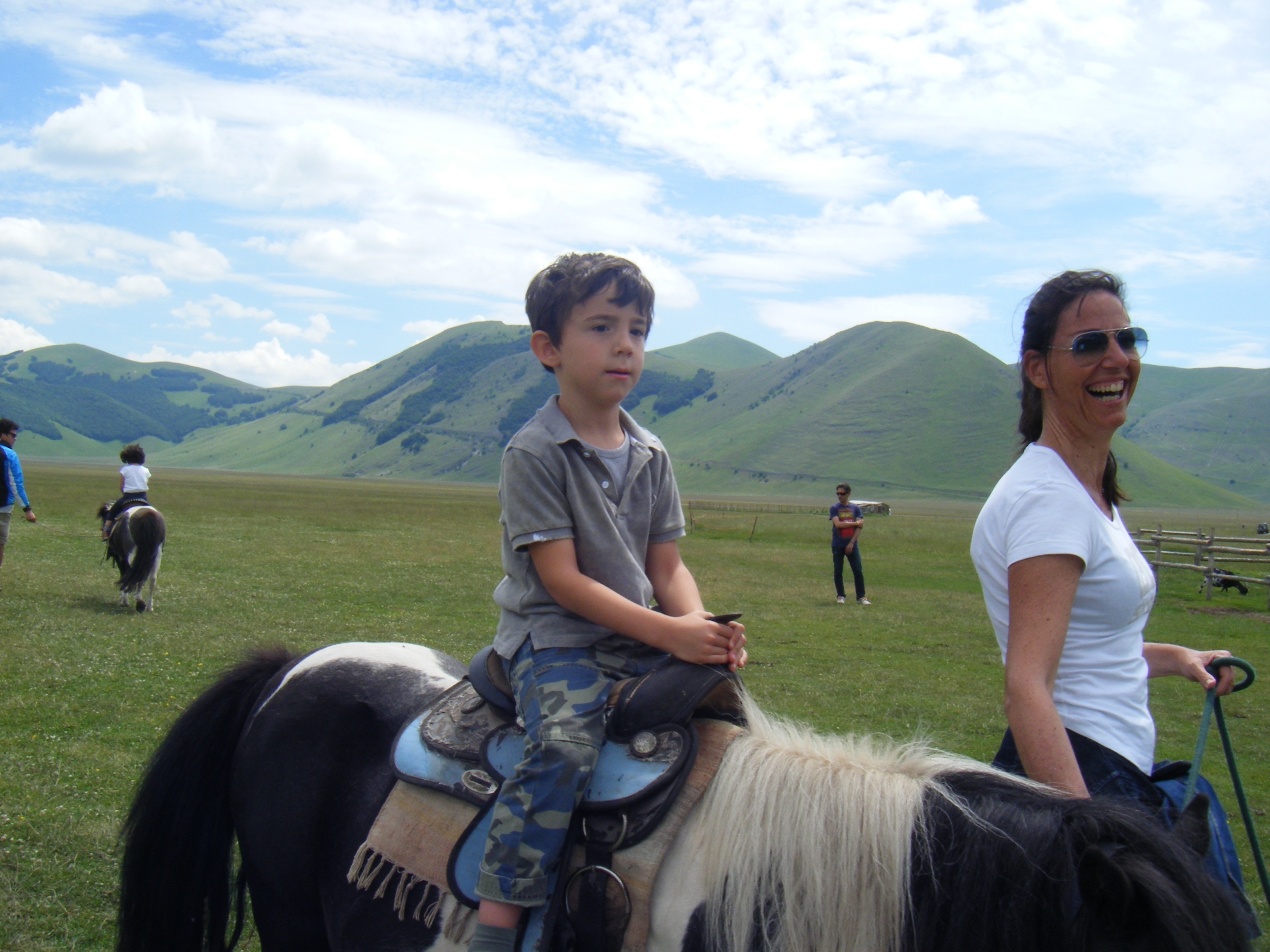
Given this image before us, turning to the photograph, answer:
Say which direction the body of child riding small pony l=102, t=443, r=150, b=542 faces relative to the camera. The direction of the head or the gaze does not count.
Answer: away from the camera

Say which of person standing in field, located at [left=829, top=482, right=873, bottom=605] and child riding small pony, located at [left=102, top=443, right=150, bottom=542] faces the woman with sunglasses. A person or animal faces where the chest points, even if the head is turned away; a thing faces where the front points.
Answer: the person standing in field

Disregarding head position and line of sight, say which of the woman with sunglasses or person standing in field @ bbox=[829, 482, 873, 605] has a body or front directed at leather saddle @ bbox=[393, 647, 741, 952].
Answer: the person standing in field

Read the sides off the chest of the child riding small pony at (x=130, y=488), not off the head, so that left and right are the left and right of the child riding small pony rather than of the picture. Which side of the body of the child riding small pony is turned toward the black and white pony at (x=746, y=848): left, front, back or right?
back

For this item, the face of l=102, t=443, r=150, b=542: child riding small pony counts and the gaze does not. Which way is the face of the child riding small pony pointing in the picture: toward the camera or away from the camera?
away from the camera

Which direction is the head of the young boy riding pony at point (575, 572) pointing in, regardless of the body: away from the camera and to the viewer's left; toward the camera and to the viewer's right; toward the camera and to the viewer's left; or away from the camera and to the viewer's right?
toward the camera and to the viewer's right

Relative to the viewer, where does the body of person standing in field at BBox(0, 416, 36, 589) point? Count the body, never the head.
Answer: to the viewer's right

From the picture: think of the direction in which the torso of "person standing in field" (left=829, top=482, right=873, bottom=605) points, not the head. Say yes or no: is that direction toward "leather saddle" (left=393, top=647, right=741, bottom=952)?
yes

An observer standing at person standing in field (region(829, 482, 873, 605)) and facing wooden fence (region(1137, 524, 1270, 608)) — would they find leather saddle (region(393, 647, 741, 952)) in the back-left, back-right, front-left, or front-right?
back-right

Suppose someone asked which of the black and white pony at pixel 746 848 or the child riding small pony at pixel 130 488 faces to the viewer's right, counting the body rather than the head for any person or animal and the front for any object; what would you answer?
the black and white pony
